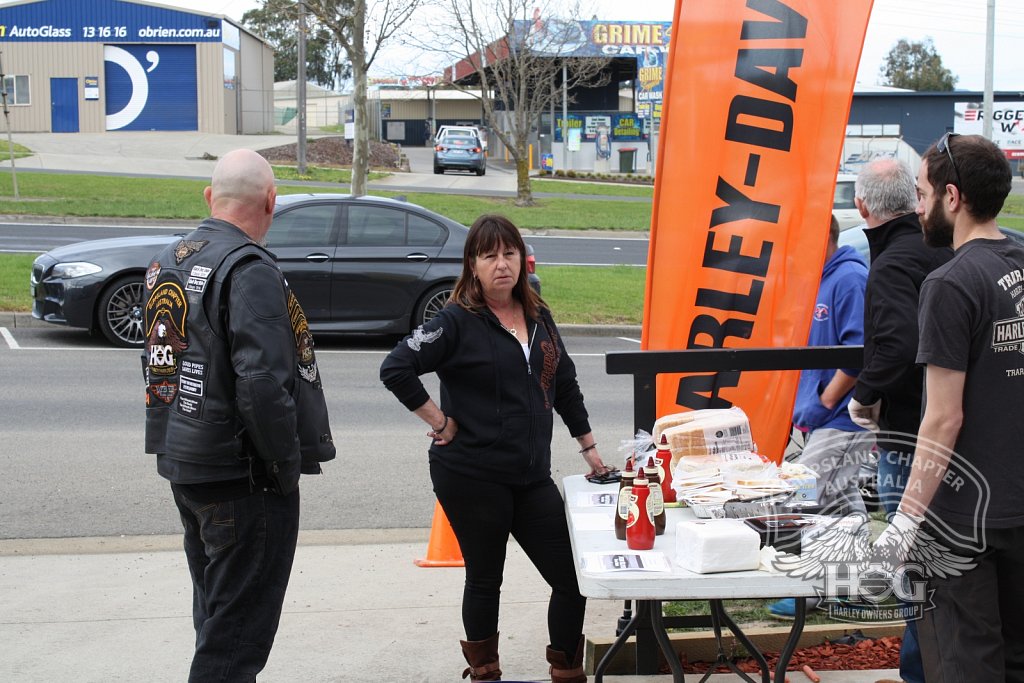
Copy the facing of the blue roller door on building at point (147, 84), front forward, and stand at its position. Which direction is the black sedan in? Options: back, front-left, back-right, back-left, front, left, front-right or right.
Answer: front

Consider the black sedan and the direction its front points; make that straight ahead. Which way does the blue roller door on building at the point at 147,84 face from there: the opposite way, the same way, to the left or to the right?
to the left

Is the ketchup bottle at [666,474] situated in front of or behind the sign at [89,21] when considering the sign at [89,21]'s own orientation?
in front

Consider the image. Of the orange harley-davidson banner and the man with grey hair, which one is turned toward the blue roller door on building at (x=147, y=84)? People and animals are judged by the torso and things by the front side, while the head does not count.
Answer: the man with grey hair

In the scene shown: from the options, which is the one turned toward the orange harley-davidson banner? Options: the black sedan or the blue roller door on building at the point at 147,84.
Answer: the blue roller door on building

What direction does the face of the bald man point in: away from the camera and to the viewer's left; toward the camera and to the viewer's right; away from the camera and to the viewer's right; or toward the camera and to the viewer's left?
away from the camera and to the viewer's right

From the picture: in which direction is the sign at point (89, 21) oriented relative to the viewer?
toward the camera

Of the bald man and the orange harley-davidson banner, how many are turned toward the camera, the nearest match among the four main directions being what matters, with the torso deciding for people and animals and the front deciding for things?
1

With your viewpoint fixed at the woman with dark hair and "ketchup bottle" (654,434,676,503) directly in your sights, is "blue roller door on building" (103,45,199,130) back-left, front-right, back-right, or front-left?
back-left

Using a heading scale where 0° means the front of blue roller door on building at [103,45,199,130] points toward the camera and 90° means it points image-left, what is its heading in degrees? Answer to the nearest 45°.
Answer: approximately 0°

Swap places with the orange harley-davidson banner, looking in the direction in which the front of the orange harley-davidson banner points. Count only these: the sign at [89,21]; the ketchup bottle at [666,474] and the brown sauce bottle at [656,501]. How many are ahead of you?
2

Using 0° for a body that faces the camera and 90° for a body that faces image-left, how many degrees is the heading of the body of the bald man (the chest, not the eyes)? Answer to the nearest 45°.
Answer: approximately 225°

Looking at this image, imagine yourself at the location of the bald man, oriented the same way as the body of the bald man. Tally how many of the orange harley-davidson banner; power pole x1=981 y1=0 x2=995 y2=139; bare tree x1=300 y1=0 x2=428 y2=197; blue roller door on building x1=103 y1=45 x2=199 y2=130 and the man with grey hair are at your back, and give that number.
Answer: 0

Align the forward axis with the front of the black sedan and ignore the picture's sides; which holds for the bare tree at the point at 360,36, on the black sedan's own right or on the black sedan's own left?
on the black sedan's own right

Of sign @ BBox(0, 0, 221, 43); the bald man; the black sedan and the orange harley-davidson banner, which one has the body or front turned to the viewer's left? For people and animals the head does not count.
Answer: the black sedan

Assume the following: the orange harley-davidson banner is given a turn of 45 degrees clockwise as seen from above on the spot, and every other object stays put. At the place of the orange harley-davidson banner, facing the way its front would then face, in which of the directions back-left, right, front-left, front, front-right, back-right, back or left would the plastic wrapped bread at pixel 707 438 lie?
front-left

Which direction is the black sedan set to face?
to the viewer's left

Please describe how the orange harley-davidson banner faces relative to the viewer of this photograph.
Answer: facing the viewer

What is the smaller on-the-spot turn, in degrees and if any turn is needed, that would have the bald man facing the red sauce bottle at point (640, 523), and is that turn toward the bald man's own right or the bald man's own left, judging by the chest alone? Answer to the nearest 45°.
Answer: approximately 45° to the bald man's own right

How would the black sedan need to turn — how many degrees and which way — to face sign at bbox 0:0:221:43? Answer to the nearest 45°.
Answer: approximately 90° to its right
